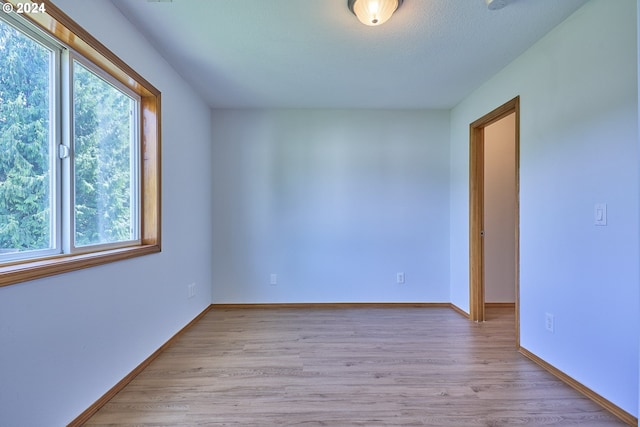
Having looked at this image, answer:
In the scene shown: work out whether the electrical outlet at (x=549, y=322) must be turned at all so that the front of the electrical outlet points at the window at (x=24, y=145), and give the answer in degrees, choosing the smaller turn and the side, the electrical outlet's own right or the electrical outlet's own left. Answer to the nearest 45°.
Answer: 0° — it already faces it

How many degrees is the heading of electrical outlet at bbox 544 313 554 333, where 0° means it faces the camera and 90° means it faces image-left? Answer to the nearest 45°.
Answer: approximately 45°
